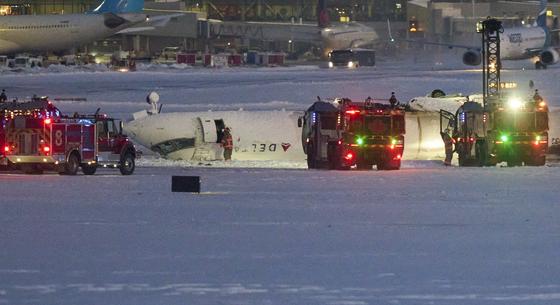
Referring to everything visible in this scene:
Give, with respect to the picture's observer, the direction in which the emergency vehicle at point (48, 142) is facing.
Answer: facing away from the viewer and to the right of the viewer

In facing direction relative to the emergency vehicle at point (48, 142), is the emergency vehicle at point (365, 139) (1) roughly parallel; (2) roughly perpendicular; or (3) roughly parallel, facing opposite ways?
roughly perpendicular
